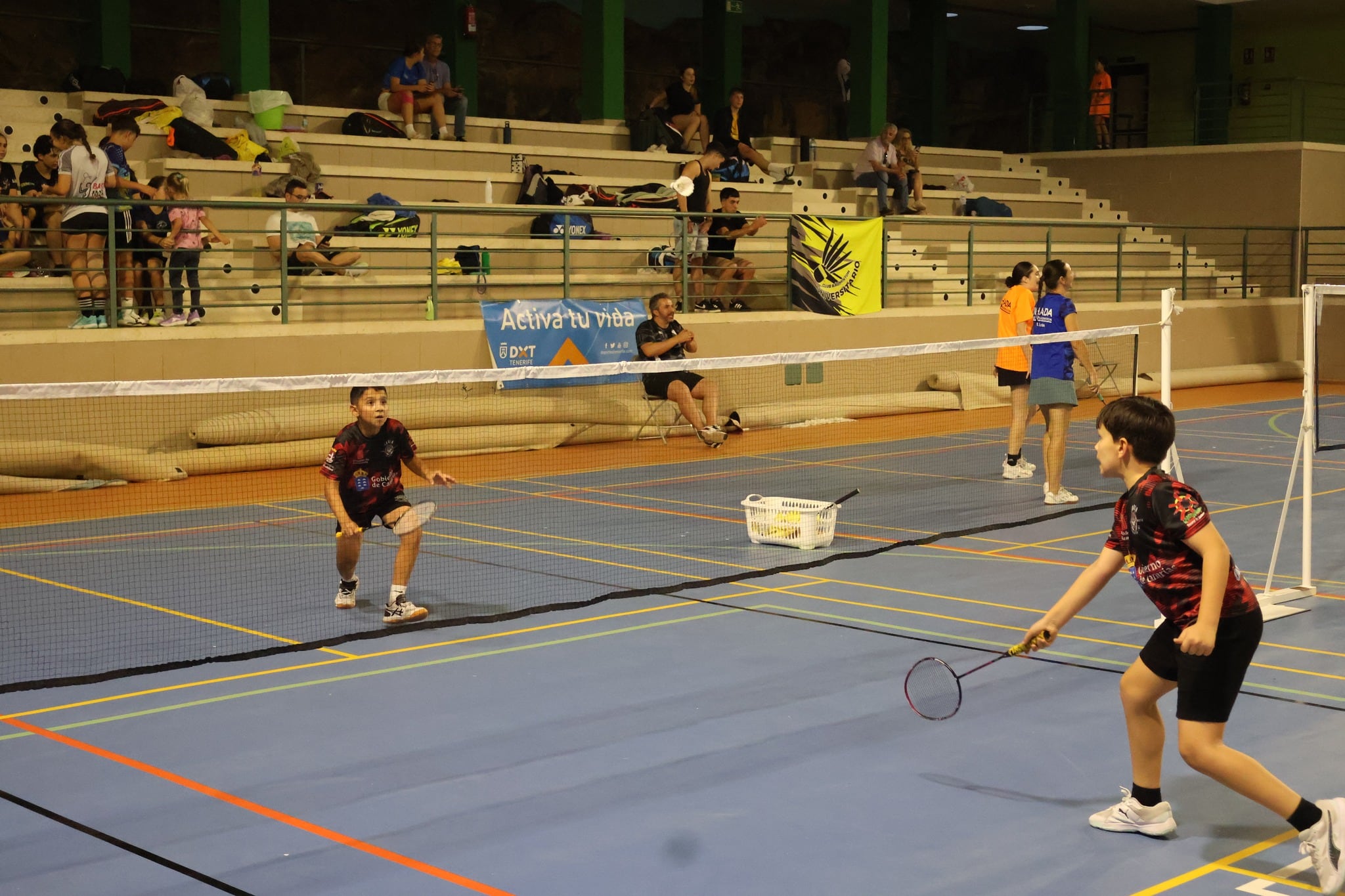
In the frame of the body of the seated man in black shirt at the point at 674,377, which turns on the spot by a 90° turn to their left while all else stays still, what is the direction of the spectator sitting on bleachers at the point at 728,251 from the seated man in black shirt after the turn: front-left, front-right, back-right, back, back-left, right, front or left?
front-left

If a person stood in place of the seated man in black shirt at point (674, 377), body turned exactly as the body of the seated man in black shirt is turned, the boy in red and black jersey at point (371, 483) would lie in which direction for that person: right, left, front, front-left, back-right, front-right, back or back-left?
front-right

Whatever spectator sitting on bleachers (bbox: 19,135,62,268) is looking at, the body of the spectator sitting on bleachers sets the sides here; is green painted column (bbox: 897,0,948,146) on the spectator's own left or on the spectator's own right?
on the spectator's own left

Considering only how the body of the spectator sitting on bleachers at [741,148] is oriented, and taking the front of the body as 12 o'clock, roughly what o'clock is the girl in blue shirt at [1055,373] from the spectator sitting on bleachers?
The girl in blue shirt is roughly at 1 o'clock from the spectator sitting on bleachers.

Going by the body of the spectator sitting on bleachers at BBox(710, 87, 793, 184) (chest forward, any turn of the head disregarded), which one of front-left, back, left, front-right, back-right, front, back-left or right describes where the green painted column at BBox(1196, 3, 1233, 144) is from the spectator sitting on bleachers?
left

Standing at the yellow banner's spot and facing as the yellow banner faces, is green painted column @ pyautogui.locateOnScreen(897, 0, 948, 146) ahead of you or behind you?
behind

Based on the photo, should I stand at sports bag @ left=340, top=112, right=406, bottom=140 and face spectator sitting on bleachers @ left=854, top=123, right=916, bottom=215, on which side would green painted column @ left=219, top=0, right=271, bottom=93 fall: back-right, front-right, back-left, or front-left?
back-left

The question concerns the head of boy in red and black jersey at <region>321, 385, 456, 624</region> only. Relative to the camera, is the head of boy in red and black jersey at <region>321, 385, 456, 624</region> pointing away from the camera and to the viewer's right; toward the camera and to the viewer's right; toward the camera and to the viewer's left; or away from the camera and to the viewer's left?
toward the camera and to the viewer's right

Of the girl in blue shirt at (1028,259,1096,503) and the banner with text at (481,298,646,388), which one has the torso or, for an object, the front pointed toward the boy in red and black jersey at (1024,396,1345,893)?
the banner with text

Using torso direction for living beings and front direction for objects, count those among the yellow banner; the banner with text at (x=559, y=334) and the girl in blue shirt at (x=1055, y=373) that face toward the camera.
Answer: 2

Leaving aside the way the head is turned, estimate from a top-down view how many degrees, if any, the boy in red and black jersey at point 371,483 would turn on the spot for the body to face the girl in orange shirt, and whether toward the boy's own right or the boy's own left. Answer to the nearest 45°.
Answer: approximately 90° to the boy's own left

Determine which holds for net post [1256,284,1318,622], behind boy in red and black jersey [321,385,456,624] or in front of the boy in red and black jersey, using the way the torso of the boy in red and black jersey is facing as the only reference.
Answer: in front

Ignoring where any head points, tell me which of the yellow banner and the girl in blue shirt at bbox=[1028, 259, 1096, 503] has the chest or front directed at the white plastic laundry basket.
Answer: the yellow banner
